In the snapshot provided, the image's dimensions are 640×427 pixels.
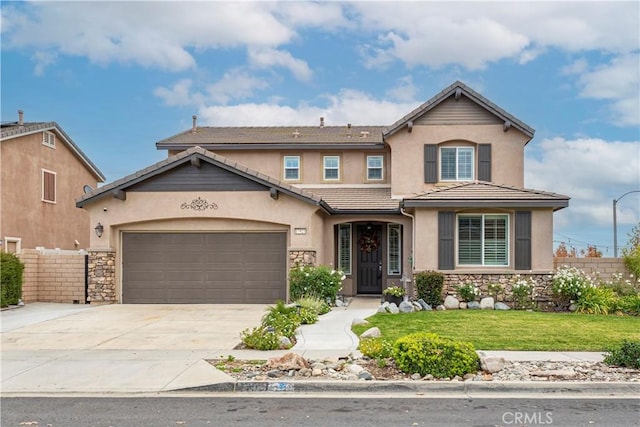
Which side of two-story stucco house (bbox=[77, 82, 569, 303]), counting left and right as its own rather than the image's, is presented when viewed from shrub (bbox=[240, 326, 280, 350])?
front

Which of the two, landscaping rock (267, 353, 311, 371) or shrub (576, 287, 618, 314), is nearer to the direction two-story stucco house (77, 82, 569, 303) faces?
the landscaping rock

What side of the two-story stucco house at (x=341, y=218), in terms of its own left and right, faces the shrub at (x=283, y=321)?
front

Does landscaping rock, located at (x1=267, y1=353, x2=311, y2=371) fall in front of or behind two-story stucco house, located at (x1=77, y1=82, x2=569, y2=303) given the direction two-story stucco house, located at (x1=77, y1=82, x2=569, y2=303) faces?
in front

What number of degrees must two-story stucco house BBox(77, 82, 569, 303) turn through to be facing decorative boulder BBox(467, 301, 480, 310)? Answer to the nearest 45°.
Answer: approximately 45° to its left

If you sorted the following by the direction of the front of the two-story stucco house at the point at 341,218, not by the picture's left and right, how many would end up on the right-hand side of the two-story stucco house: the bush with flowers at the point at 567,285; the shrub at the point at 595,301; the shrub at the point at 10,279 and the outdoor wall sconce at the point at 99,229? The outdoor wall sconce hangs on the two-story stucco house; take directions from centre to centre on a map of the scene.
2

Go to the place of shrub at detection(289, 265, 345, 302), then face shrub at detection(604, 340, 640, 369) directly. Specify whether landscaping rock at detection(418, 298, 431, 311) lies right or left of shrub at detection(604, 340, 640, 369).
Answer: left

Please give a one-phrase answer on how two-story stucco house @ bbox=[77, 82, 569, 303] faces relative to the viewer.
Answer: facing the viewer

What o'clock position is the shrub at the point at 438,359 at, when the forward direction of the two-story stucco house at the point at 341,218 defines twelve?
The shrub is roughly at 12 o'clock from the two-story stucco house.

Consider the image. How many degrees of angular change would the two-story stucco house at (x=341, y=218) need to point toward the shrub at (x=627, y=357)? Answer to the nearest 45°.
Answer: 0° — it already faces it

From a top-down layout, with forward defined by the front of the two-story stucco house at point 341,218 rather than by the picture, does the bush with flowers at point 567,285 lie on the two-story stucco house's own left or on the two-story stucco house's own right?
on the two-story stucco house's own left

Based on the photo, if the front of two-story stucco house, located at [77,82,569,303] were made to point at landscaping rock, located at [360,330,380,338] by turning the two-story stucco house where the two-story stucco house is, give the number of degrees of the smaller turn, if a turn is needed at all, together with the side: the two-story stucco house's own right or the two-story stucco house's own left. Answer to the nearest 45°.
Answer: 0° — it already faces it
